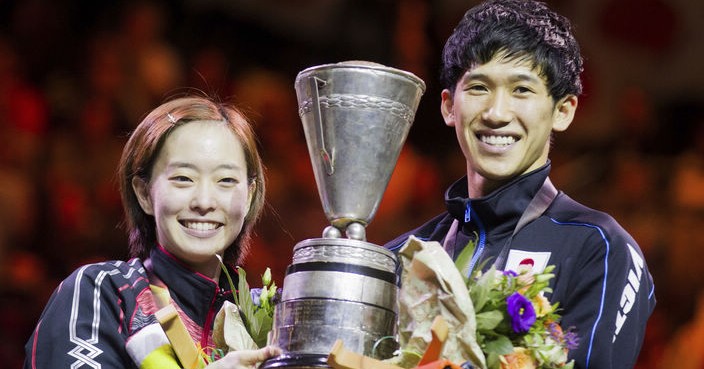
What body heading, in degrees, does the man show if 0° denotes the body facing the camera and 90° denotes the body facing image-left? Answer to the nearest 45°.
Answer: approximately 45°

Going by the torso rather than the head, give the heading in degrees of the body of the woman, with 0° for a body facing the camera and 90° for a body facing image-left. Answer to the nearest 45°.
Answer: approximately 315°

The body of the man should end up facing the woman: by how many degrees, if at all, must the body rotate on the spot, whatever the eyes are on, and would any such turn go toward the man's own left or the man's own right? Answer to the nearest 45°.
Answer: approximately 45° to the man's own right
